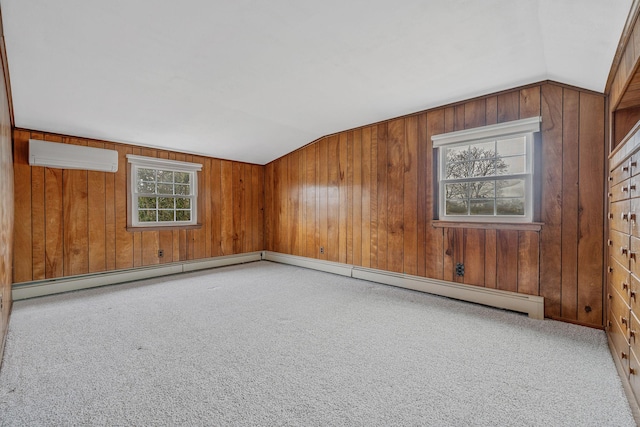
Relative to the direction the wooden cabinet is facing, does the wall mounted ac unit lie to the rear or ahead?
ahead

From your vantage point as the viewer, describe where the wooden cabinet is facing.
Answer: facing to the left of the viewer

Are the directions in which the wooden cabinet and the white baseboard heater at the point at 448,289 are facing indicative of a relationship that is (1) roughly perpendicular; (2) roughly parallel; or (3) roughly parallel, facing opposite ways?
roughly perpendicular

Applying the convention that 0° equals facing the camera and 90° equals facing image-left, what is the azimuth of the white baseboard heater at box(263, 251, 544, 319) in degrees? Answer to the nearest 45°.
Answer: approximately 45°

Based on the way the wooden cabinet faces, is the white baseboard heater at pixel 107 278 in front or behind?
in front

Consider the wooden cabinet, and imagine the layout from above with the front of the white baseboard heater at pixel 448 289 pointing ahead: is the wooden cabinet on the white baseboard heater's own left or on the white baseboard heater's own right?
on the white baseboard heater's own left

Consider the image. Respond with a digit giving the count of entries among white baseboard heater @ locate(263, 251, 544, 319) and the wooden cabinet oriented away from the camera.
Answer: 0
